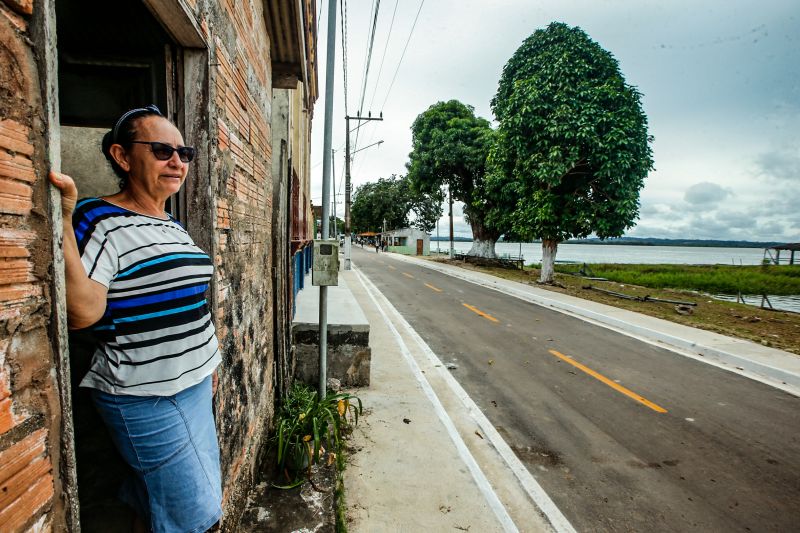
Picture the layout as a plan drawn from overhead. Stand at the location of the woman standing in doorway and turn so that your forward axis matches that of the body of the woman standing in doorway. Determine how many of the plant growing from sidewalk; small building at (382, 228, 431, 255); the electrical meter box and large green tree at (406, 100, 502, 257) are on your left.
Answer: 4

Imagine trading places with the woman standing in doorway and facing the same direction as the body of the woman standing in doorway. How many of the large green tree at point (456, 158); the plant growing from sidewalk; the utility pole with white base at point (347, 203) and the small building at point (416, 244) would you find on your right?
0

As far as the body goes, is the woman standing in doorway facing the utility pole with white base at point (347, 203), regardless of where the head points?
no

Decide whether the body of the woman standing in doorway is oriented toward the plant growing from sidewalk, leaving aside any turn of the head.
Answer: no

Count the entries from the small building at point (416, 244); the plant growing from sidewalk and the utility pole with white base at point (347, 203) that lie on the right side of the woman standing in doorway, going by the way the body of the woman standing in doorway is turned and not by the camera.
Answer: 0

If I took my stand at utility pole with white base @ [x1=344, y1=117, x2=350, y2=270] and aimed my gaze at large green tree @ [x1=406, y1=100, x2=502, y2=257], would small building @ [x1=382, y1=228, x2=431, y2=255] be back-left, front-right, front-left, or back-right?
front-left

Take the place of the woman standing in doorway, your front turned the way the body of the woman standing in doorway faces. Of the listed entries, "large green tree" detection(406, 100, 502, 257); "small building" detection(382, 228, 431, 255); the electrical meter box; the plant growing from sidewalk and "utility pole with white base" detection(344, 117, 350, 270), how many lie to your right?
0

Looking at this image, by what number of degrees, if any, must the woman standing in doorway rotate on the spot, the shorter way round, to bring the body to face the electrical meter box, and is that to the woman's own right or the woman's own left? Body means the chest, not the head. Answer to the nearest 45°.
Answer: approximately 90° to the woman's own left

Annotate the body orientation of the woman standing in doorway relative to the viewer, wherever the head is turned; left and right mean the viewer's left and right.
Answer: facing the viewer and to the right of the viewer

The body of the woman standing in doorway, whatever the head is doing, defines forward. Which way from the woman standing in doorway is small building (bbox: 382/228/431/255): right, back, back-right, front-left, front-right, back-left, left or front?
left

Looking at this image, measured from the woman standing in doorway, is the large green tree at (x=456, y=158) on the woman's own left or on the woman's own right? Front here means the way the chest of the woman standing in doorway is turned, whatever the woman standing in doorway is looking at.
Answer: on the woman's own left
